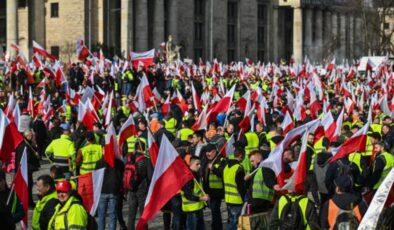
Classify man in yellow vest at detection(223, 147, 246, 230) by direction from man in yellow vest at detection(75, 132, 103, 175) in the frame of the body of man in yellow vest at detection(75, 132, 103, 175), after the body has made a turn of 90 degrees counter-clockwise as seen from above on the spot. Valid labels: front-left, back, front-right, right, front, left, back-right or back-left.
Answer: back-left

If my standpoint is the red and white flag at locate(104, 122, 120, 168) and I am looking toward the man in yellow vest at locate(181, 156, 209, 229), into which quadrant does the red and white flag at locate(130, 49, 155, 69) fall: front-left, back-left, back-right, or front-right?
back-left

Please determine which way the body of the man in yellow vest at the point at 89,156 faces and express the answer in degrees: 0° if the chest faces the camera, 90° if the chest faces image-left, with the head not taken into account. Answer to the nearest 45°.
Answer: approximately 180°

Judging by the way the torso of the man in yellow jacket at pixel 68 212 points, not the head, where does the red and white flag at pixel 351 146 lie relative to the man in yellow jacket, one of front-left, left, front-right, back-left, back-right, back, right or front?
back
